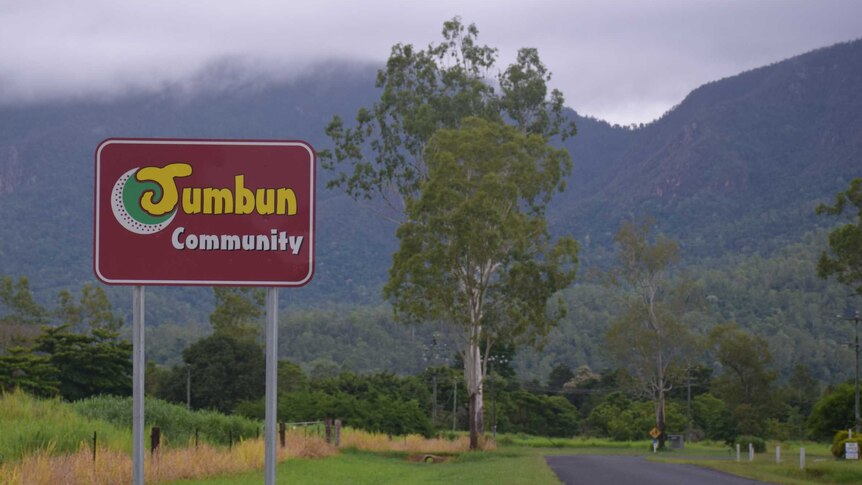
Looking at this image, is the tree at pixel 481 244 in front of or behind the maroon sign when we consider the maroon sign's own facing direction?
behind

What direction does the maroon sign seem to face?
toward the camera

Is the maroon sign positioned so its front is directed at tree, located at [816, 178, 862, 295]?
no

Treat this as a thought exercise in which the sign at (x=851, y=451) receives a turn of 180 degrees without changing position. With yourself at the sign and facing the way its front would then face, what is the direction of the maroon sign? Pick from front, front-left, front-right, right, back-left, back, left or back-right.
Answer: back

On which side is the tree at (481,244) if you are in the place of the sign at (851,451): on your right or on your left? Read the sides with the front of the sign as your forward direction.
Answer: on your right

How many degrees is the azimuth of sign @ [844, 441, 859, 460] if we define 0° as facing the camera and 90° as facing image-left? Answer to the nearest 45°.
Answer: approximately 0°
